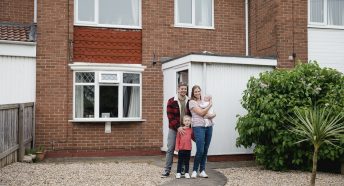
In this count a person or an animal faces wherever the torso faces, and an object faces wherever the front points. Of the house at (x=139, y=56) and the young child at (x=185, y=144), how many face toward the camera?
2

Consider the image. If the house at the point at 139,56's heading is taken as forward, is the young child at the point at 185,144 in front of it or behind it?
in front

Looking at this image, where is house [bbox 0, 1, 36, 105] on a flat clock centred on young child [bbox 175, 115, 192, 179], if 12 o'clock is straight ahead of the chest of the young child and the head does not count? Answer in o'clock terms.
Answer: The house is roughly at 4 o'clock from the young child.

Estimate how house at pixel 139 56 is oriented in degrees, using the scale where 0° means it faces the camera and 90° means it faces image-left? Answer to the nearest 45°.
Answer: approximately 0°

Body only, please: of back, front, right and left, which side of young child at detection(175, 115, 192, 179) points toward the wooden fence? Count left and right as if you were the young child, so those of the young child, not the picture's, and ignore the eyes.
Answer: right

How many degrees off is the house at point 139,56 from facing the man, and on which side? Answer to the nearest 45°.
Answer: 0° — it already faces them
